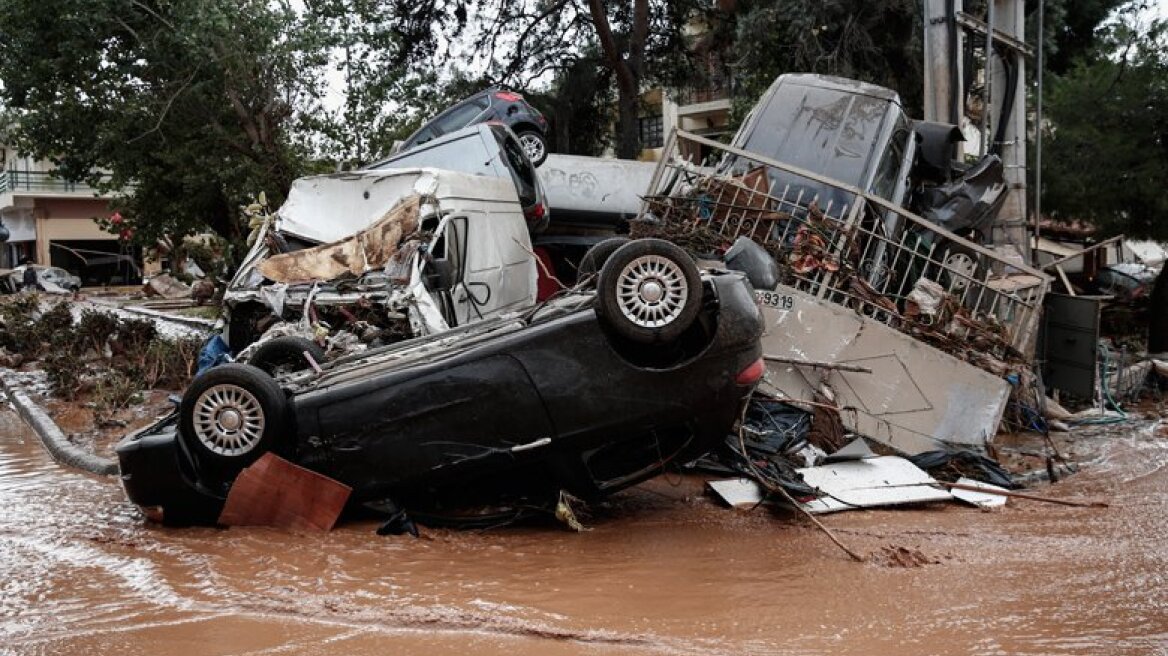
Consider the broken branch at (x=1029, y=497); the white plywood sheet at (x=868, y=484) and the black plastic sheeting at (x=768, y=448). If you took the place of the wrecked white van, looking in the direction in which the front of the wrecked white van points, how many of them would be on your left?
3

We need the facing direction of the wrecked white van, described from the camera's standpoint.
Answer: facing the viewer and to the left of the viewer

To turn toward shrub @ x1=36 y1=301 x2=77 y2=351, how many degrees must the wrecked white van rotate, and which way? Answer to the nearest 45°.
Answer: approximately 90° to its right

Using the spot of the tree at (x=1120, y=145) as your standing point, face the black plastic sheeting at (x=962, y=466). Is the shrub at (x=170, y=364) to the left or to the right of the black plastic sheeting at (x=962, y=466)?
right

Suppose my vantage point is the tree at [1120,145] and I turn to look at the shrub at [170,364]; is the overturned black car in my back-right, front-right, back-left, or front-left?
front-left

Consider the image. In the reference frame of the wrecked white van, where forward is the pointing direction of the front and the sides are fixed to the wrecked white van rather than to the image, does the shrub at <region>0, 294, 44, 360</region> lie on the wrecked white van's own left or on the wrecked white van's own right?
on the wrecked white van's own right

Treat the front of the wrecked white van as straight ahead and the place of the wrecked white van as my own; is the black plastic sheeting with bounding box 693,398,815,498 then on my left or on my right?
on my left

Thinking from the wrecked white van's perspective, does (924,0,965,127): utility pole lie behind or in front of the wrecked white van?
behind

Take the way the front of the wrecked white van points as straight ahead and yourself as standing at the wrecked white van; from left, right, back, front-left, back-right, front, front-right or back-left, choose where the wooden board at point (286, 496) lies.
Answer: front-left

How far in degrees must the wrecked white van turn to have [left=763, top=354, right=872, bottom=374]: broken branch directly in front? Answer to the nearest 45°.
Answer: approximately 135° to its left

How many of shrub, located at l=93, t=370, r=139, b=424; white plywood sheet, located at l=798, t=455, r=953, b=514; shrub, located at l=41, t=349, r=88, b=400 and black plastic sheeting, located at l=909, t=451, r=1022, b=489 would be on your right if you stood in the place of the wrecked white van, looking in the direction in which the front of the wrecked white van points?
2

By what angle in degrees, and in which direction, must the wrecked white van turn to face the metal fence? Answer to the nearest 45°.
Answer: approximately 135° to its left
